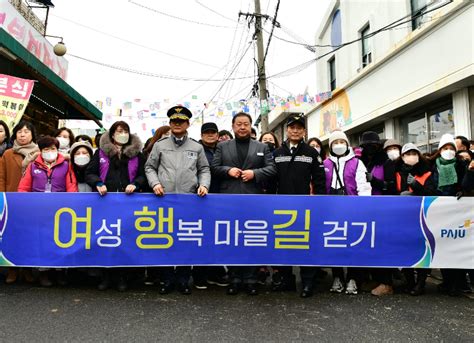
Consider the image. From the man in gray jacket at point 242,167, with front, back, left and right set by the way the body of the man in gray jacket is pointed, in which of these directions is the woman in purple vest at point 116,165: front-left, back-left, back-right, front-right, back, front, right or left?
right

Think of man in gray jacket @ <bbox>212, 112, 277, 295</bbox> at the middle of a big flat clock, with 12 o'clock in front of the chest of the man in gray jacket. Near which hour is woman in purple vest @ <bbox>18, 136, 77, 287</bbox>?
The woman in purple vest is roughly at 3 o'clock from the man in gray jacket.

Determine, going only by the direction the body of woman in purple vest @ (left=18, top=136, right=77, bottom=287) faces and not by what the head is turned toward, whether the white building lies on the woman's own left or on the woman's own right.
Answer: on the woman's own left

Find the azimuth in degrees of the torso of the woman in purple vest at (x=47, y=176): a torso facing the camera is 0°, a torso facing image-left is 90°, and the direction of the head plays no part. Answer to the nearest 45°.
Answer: approximately 0°

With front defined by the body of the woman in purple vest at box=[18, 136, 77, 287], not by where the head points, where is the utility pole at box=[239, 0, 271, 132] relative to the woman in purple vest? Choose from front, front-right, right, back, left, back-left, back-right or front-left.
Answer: back-left

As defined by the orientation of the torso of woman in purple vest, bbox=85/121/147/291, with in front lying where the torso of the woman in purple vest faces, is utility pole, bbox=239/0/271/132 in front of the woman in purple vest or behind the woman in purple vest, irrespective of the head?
behind

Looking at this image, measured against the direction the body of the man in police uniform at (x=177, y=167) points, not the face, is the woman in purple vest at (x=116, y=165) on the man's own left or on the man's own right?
on the man's own right

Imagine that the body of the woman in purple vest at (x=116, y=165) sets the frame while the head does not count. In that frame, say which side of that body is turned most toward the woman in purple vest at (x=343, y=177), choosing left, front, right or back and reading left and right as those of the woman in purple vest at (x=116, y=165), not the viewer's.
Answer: left

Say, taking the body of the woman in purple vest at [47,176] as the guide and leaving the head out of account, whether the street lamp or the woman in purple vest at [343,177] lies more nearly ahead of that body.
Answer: the woman in purple vest

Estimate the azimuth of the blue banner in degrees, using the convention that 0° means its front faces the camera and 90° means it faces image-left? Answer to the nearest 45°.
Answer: approximately 0°
